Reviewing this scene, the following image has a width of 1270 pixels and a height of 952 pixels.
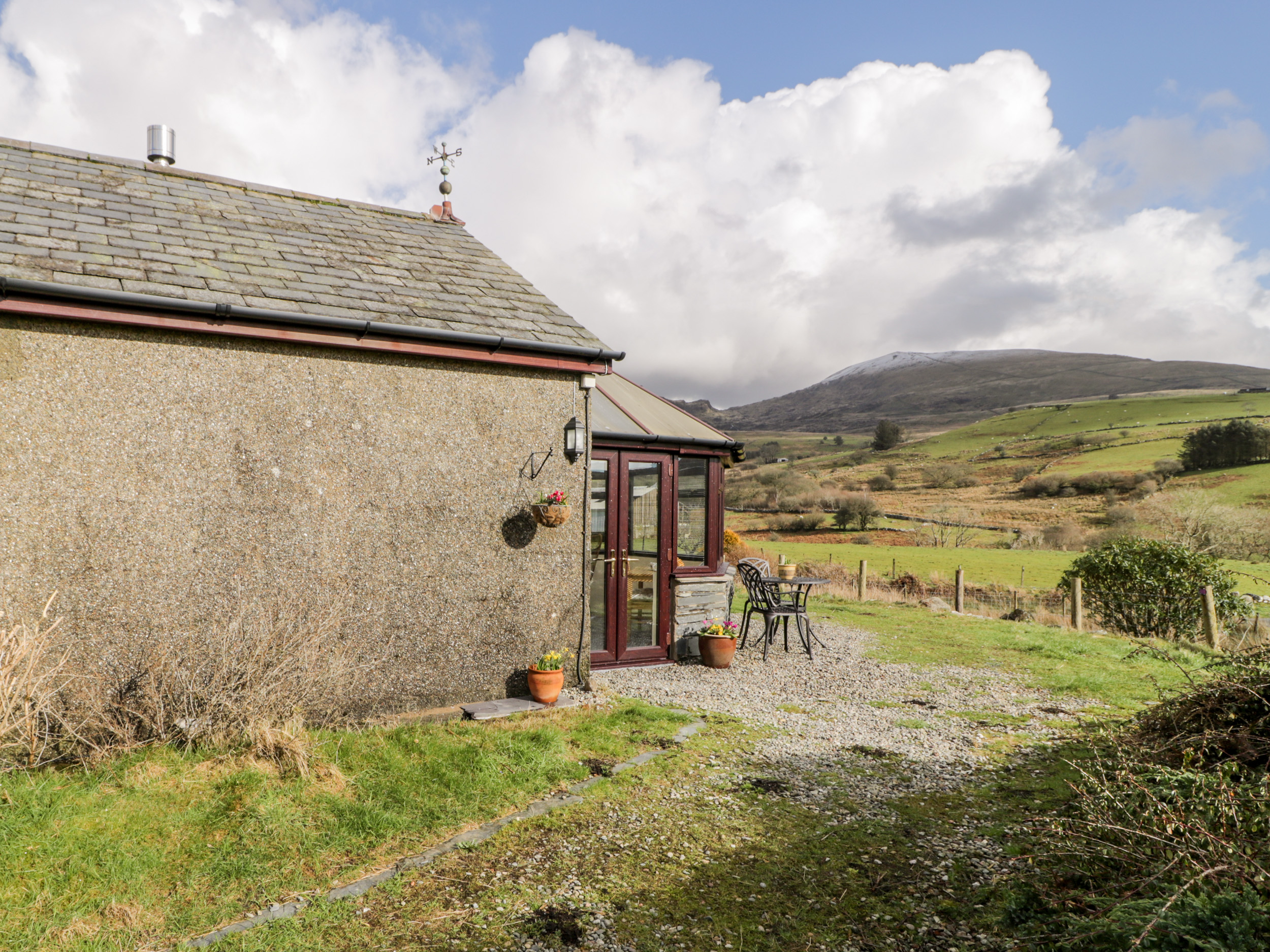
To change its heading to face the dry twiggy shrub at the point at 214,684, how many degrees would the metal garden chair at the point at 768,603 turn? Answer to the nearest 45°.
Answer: approximately 180°

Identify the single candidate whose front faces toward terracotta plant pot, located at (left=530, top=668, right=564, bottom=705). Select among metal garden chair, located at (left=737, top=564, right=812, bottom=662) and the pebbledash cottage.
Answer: the pebbledash cottage

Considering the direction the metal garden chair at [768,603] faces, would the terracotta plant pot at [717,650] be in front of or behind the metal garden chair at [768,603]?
behind

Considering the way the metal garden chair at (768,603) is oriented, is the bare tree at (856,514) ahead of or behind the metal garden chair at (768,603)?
ahead

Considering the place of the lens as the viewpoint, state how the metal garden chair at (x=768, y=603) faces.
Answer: facing away from the viewer and to the right of the viewer

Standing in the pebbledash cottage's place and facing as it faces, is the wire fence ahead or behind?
ahead

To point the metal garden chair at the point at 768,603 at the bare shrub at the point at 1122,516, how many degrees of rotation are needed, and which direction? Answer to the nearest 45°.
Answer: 0° — it already faces it

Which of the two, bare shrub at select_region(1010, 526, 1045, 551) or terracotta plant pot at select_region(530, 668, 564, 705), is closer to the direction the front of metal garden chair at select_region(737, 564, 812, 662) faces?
the bare shrub

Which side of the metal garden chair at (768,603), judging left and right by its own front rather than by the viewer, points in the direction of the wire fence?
front

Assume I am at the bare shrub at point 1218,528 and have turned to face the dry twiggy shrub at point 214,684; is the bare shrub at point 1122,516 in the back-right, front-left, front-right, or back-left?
back-right

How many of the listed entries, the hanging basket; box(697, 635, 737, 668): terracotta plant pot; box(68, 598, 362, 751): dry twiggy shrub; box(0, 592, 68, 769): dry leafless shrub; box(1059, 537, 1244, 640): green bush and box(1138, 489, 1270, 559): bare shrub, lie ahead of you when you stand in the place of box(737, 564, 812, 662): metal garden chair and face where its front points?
2

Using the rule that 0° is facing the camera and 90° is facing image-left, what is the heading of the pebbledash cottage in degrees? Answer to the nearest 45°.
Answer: approximately 270°

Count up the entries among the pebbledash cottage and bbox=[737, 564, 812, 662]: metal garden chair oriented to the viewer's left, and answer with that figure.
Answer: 0
